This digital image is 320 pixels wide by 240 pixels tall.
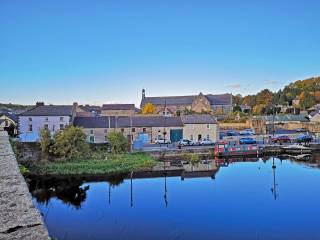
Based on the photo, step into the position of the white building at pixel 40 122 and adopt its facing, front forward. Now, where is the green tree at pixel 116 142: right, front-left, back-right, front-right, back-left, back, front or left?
front-left

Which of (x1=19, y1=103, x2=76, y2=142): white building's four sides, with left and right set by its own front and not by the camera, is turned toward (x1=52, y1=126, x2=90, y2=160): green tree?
front

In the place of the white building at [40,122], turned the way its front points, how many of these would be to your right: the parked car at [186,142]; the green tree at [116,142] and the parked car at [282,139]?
0

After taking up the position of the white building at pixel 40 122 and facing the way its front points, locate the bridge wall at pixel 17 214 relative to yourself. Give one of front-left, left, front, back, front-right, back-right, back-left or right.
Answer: front

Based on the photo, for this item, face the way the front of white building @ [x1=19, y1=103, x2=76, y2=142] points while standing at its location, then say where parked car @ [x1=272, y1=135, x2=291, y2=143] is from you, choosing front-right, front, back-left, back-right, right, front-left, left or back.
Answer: left

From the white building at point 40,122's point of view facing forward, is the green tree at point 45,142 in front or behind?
in front

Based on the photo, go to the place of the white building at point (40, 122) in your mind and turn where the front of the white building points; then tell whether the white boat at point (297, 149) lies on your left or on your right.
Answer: on your left

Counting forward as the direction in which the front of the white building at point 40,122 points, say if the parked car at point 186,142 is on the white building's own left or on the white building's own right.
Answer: on the white building's own left

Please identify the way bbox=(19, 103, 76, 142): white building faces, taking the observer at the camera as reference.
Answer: facing the viewer
